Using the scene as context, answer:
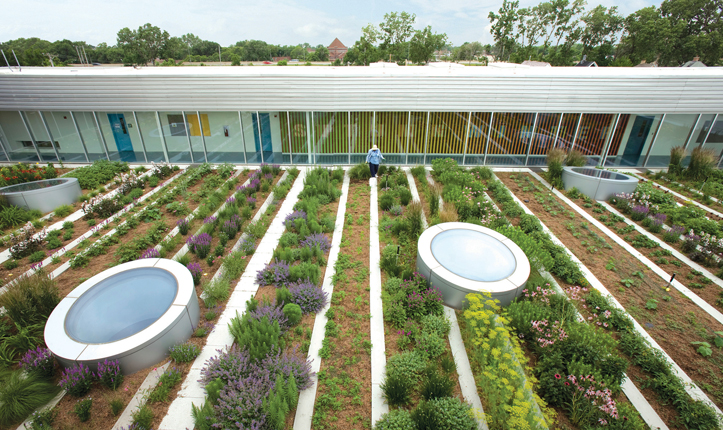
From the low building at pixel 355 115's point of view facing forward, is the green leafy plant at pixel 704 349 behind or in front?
in front

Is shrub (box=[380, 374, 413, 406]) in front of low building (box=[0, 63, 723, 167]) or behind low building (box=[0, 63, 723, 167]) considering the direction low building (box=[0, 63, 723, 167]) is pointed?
in front

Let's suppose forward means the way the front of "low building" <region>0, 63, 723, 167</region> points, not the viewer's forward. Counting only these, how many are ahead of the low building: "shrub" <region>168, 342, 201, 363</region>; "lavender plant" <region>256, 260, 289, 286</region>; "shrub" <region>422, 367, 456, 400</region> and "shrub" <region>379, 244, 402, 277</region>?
4

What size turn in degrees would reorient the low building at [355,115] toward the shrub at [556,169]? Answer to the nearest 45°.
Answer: approximately 90° to its left

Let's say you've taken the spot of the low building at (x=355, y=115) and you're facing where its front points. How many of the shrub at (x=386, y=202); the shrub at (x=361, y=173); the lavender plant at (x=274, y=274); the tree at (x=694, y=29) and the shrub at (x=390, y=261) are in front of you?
4

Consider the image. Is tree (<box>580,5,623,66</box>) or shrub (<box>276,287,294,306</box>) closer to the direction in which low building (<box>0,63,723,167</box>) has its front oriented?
the shrub

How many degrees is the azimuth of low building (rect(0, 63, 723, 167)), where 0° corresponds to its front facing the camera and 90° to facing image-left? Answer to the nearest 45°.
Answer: approximately 0°

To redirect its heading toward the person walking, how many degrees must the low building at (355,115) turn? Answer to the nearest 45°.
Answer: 0° — it already faces them

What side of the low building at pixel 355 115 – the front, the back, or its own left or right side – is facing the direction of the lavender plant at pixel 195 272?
front

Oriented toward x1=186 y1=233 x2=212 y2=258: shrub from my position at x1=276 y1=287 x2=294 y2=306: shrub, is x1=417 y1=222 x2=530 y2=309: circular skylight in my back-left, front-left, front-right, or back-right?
back-right

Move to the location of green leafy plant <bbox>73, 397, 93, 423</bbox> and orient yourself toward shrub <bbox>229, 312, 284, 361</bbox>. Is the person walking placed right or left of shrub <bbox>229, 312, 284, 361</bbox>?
left

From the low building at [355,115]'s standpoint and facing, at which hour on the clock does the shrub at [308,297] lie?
The shrub is roughly at 12 o'clock from the low building.

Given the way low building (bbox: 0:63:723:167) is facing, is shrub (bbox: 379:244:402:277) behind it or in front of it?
in front

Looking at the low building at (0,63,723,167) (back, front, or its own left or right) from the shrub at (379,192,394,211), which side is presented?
front

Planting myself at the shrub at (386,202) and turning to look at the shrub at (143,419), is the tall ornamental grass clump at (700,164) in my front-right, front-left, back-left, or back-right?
back-left

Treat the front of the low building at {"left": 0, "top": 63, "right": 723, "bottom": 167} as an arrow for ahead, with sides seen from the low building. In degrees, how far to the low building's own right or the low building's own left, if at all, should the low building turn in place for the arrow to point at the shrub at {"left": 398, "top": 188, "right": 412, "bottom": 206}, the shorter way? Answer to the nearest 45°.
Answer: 0° — it already faces it
